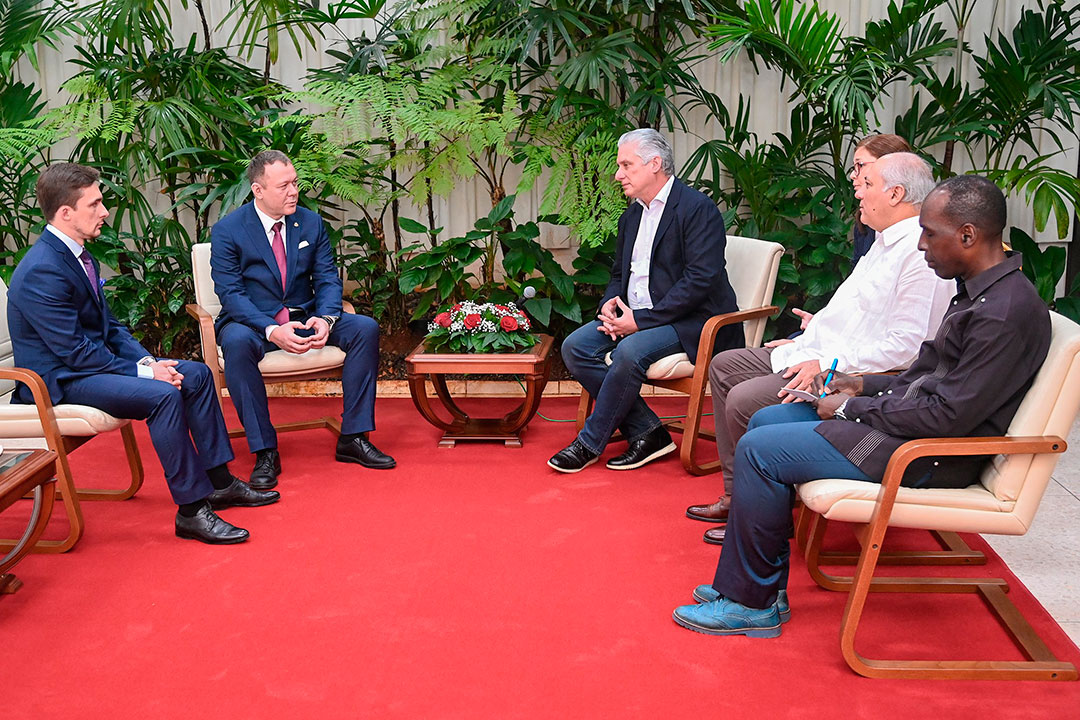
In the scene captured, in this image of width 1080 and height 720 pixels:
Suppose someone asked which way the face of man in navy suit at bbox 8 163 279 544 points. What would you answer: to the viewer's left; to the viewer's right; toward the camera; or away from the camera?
to the viewer's right

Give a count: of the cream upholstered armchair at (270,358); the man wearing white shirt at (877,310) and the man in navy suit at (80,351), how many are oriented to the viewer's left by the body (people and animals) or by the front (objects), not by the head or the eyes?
1

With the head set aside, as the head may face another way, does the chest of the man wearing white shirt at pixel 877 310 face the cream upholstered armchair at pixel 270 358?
yes

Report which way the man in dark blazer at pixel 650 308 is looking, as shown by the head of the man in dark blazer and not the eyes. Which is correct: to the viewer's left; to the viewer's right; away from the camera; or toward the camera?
to the viewer's left

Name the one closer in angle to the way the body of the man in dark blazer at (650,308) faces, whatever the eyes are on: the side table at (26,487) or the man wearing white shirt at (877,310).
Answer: the side table

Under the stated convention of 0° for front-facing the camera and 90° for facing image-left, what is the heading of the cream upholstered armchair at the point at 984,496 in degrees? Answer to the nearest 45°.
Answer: approximately 90°

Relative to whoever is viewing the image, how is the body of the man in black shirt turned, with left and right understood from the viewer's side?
facing to the left of the viewer

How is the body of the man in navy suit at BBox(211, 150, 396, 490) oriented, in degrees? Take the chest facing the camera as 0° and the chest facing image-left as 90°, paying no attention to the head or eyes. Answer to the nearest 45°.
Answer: approximately 315°

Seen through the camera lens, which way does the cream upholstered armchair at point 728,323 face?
facing the viewer and to the left of the viewer

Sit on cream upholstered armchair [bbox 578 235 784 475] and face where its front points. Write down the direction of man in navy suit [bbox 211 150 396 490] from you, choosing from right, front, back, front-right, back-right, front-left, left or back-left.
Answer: front-right

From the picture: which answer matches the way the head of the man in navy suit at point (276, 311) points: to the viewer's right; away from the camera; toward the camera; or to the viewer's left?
to the viewer's right

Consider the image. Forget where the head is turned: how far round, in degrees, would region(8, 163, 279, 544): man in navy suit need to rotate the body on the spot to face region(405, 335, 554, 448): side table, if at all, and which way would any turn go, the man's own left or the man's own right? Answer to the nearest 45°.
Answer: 0° — they already face it

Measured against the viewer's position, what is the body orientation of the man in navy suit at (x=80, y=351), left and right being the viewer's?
facing to the right of the viewer

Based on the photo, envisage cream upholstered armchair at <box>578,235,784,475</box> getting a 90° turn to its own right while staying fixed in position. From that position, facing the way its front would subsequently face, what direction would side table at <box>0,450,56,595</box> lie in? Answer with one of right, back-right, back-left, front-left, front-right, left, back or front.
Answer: left

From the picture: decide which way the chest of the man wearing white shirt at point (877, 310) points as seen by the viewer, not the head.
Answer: to the viewer's left

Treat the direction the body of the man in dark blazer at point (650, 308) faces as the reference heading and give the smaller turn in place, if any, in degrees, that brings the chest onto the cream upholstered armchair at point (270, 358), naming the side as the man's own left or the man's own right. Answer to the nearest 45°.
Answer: approximately 45° to the man's own right

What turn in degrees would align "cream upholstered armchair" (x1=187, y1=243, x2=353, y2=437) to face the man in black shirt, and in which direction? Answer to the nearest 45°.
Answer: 0° — it already faces them

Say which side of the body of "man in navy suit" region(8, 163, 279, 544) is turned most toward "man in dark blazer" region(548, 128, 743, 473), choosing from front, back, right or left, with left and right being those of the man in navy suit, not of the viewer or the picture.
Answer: front
